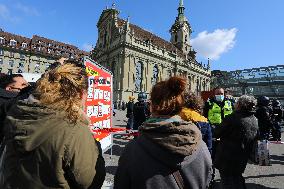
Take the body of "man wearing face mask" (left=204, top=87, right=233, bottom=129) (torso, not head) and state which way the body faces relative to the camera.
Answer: toward the camera

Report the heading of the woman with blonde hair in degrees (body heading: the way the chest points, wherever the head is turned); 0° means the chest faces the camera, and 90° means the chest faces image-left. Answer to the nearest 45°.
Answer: approximately 225°

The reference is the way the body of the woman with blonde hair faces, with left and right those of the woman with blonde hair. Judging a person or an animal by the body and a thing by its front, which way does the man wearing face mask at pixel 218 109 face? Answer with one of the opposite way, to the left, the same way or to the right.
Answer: the opposite way

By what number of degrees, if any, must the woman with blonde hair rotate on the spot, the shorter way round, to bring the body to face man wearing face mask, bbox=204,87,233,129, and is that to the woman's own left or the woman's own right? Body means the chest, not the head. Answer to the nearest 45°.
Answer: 0° — they already face them

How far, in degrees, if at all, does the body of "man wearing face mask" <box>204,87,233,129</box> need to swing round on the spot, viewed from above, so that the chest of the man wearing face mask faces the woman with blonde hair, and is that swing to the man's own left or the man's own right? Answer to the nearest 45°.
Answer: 0° — they already face them

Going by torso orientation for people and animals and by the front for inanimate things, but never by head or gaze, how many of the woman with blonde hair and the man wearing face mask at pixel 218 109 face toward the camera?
1
